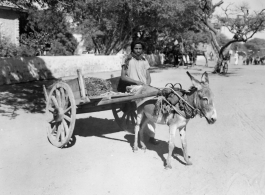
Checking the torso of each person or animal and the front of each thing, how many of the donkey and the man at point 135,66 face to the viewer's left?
0

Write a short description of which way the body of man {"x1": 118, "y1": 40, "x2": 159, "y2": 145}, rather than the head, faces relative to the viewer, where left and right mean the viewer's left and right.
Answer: facing the viewer and to the right of the viewer

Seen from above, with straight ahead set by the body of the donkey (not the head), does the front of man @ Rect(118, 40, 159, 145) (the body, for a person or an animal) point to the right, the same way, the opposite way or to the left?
the same way

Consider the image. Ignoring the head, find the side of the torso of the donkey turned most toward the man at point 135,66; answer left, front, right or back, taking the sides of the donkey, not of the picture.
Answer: back

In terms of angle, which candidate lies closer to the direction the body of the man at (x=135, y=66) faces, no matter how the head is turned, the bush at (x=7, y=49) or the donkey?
the donkey

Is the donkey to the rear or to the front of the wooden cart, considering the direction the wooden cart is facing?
to the front

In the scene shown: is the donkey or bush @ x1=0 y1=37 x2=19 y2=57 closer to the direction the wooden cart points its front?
the donkey

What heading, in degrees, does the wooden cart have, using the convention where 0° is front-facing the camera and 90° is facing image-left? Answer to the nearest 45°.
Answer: approximately 315°

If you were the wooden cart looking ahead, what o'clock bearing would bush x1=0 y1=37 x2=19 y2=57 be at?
The bush is roughly at 7 o'clock from the wooden cart.

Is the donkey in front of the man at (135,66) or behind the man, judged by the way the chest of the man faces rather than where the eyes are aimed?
in front

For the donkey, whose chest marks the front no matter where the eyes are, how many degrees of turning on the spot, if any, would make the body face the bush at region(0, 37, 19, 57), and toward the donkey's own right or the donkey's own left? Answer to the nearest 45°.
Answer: approximately 180°

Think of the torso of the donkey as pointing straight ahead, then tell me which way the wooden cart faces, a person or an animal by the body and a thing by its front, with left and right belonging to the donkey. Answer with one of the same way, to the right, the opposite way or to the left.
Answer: the same way
